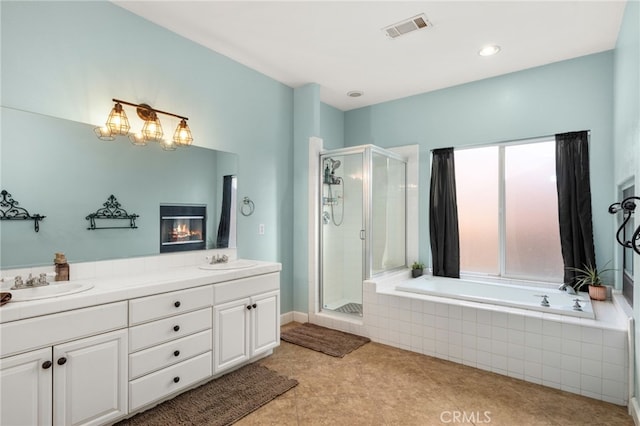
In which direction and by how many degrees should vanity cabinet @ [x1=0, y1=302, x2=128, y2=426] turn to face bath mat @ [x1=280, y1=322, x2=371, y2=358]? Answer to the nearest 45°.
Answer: approximately 45° to its left

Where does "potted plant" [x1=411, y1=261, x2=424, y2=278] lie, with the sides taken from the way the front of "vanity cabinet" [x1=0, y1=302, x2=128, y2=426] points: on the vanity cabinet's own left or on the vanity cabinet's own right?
on the vanity cabinet's own left

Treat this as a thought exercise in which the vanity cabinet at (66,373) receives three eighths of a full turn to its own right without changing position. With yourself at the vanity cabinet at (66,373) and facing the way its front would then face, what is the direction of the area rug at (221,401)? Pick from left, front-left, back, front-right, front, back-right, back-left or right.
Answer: back

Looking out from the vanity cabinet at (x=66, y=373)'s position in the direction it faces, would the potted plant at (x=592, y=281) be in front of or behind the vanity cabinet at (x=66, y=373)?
in front

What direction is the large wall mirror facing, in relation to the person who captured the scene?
facing the viewer and to the right of the viewer

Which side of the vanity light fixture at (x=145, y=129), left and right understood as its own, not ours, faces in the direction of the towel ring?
left

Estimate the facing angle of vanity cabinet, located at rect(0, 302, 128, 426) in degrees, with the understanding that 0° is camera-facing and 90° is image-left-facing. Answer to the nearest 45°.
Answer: approximately 315°

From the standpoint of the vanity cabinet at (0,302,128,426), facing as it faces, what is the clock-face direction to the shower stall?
The shower stall is roughly at 10 o'clock from the vanity cabinet.

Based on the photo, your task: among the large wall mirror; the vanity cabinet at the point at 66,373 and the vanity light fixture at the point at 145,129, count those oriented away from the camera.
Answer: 0
